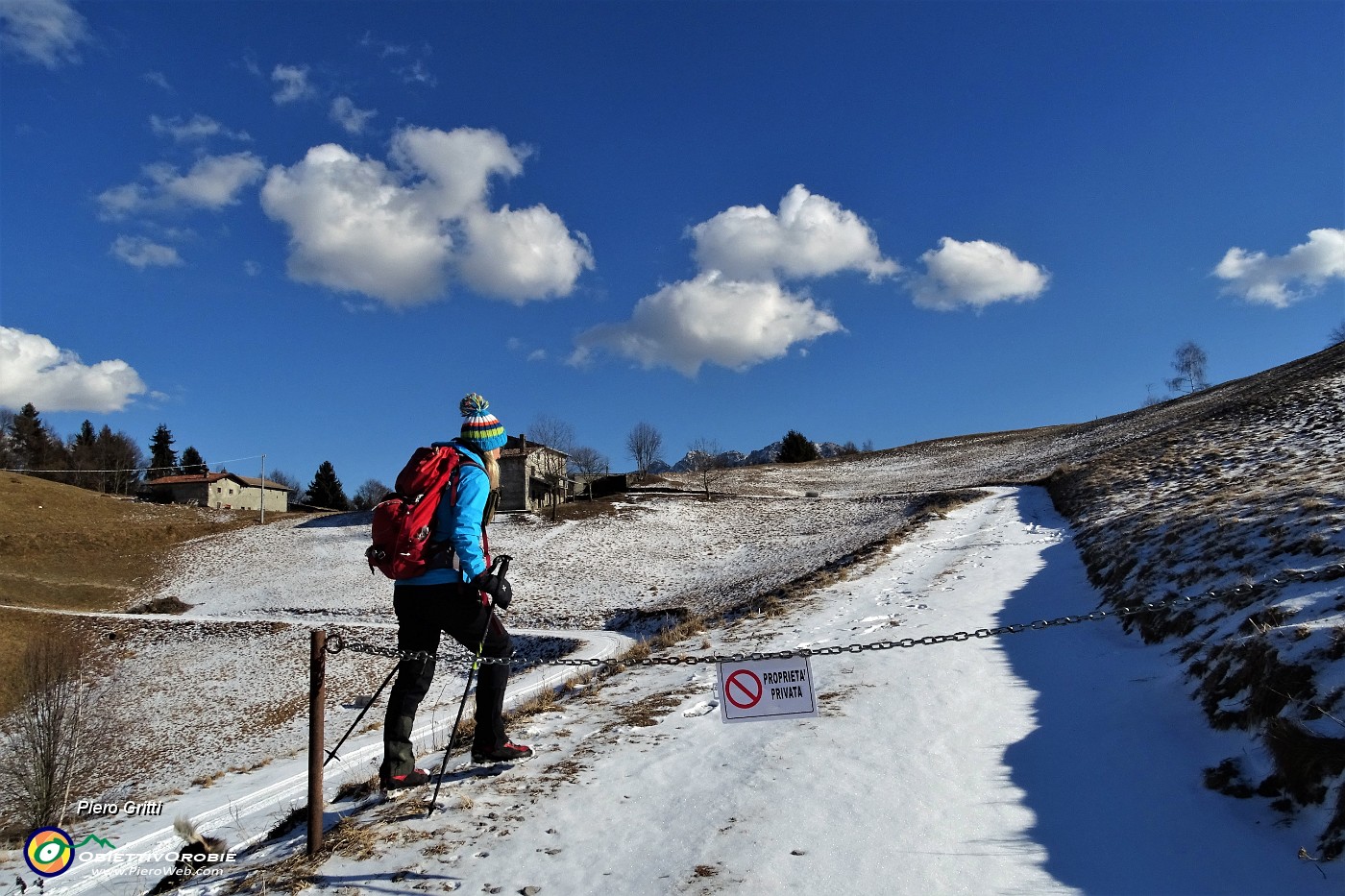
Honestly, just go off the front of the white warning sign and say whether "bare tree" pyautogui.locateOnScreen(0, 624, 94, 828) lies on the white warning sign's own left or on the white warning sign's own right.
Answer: on the white warning sign's own right

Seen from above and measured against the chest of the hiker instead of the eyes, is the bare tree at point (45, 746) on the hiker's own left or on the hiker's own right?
on the hiker's own left

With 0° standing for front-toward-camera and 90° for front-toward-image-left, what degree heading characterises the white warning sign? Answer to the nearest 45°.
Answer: approximately 0°

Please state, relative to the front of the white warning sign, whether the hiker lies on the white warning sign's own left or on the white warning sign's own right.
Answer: on the white warning sign's own right

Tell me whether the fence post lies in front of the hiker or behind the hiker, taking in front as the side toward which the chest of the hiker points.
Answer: behind

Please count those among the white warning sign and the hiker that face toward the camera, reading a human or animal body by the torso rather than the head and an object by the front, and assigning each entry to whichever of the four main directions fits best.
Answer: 1

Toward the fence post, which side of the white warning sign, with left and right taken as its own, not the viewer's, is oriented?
right
